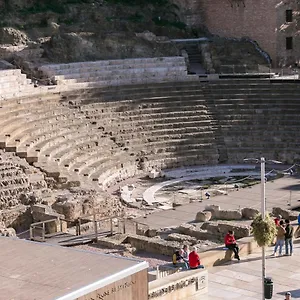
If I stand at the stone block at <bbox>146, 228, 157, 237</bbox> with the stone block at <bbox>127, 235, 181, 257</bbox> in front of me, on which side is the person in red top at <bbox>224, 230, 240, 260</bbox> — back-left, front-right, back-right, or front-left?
front-left

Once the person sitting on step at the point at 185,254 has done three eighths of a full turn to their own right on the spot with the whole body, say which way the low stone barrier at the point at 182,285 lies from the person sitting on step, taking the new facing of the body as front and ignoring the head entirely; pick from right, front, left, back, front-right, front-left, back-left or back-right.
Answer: left

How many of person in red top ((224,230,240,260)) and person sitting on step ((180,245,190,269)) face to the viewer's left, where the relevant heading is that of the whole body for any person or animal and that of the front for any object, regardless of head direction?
0

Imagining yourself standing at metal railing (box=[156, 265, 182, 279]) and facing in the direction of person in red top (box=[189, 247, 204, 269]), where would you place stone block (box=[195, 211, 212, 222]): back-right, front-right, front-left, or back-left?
front-left

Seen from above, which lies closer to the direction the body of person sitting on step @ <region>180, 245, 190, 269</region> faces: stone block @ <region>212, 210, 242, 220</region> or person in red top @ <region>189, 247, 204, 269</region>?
the person in red top

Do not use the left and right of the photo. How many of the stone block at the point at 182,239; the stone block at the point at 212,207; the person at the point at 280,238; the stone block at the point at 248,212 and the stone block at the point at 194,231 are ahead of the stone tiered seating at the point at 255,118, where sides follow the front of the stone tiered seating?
5

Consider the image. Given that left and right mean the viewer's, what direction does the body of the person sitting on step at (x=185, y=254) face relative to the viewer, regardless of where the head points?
facing the viewer and to the right of the viewer

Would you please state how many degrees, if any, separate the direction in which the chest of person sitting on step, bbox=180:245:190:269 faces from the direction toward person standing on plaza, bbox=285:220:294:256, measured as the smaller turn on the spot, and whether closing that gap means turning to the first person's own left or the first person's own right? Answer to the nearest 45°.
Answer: approximately 45° to the first person's own left

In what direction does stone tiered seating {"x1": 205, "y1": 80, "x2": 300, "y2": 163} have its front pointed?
toward the camera

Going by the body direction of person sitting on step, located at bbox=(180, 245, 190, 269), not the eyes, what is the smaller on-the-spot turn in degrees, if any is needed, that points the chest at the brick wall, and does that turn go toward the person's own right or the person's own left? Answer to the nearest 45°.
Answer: approximately 135° to the person's own left
